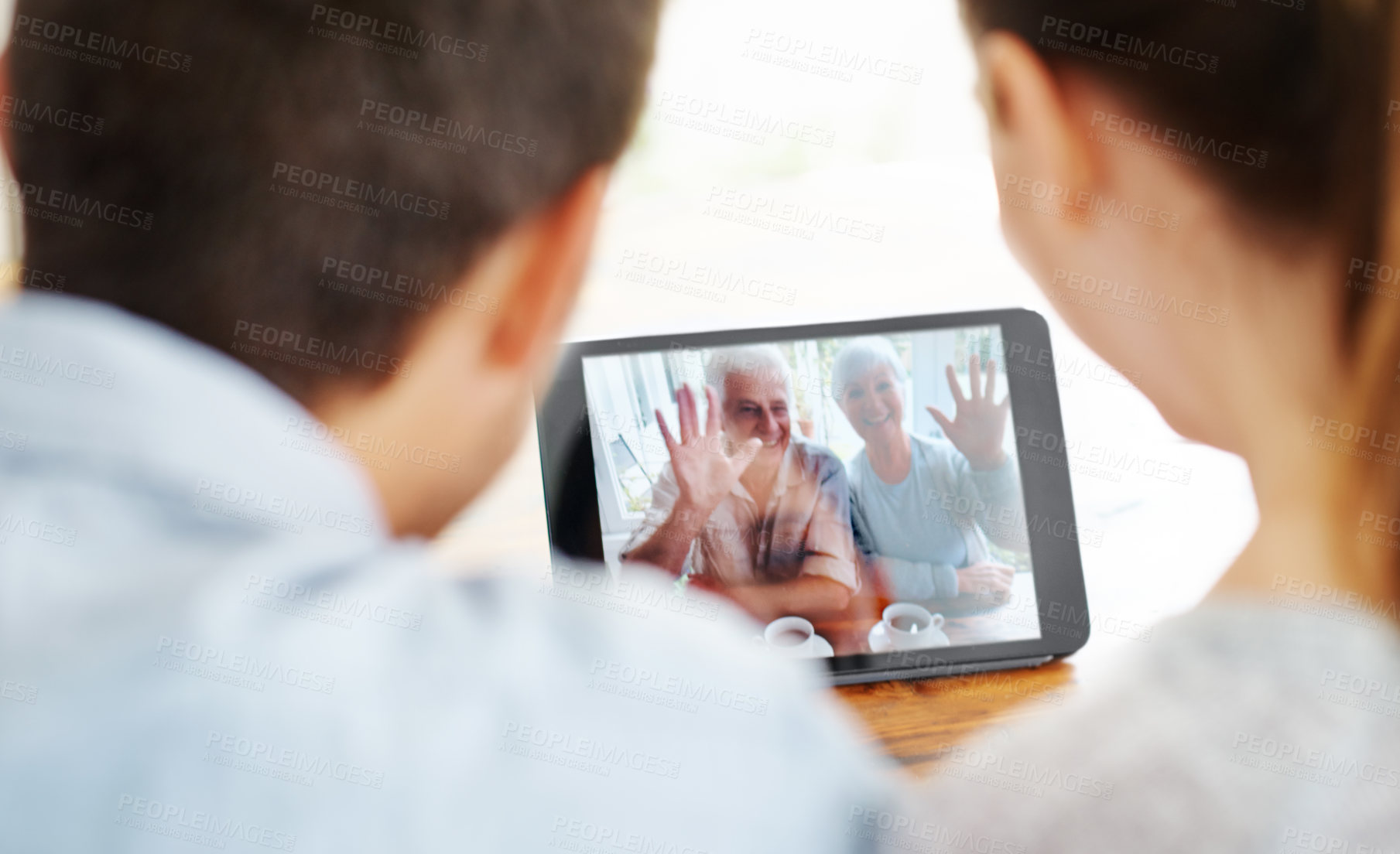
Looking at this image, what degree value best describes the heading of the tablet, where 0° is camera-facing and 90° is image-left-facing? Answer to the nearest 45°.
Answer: approximately 0°
